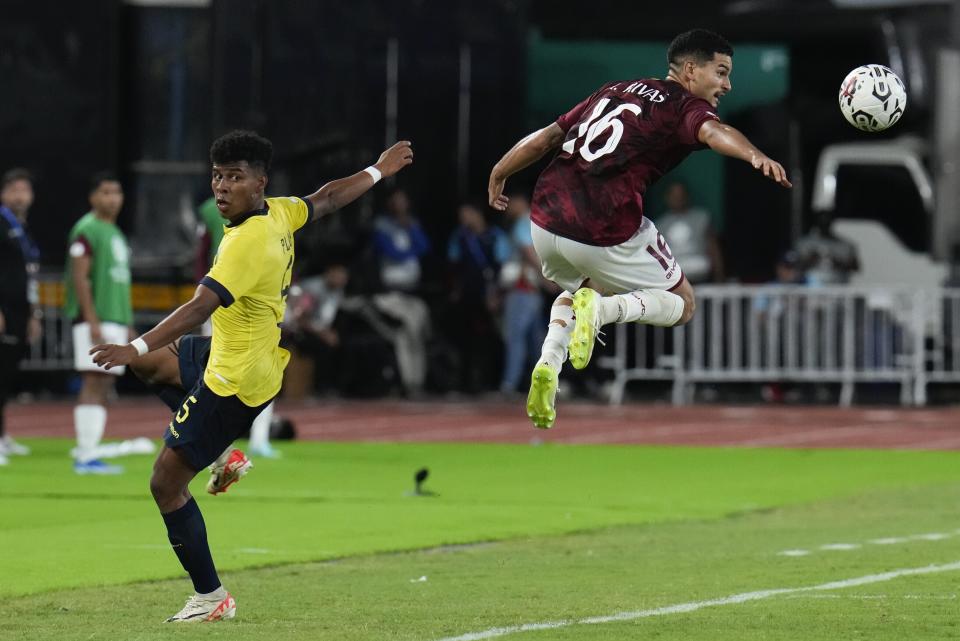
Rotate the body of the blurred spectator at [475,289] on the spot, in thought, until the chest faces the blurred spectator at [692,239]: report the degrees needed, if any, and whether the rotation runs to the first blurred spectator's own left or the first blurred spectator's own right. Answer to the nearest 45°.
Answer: approximately 90° to the first blurred spectator's own left

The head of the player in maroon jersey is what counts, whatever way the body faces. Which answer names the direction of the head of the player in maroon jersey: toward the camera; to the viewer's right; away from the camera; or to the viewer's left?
to the viewer's right

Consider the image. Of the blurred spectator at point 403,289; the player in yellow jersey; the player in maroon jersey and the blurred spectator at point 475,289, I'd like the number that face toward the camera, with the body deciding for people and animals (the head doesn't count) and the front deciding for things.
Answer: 2

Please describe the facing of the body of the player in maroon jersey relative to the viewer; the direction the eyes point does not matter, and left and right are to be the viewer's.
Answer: facing away from the viewer and to the right of the viewer

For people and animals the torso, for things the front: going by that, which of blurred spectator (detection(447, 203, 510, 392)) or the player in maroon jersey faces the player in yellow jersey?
the blurred spectator
